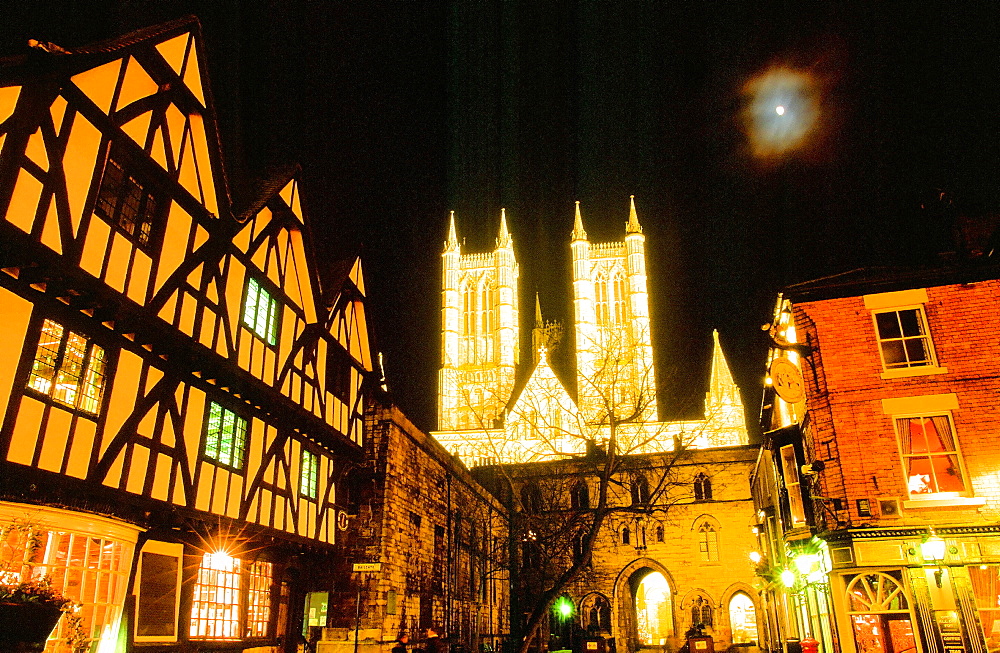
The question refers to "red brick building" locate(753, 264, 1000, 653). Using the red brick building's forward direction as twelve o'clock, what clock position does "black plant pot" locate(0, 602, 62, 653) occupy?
The black plant pot is roughly at 1 o'clock from the red brick building.

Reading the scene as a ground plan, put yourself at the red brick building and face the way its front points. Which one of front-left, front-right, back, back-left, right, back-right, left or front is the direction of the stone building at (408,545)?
right

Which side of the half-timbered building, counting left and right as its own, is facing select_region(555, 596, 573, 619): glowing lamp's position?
left

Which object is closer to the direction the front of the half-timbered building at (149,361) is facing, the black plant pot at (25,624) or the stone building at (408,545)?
the black plant pot

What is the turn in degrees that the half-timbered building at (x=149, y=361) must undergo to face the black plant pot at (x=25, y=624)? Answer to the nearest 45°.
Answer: approximately 45° to its right

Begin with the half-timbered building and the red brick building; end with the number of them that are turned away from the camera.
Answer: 0

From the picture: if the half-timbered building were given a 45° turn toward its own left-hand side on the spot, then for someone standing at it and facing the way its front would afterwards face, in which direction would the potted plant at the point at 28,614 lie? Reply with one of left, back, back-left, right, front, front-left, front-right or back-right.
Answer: right

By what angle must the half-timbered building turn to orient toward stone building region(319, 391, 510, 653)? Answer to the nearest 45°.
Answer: approximately 90° to its left

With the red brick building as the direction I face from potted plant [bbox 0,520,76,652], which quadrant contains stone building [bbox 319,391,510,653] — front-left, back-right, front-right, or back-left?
front-left

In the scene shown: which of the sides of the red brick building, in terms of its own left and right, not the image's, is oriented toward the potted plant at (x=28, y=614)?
front

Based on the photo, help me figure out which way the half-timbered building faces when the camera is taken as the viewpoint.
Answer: facing the viewer and to the right of the viewer
